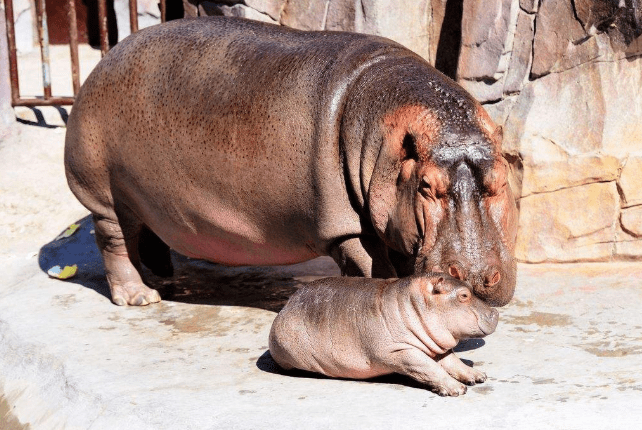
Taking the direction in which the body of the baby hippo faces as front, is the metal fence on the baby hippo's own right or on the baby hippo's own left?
on the baby hippo's own left

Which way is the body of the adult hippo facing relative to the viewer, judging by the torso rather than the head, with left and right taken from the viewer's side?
facing the viewer and to the right of the viewer

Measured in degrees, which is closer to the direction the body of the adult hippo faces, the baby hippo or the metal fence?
the baby hippo

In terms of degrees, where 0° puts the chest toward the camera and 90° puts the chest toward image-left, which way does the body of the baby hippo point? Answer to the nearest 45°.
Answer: approximately 270°

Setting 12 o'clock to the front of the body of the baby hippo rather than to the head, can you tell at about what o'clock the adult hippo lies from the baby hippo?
The adult hippo is roughly at 8 o'clock from the baby hippo.

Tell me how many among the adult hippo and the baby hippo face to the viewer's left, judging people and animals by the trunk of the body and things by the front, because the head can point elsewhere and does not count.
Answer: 0

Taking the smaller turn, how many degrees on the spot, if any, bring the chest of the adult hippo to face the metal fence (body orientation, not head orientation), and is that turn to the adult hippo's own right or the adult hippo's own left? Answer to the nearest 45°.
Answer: approximately 180°
